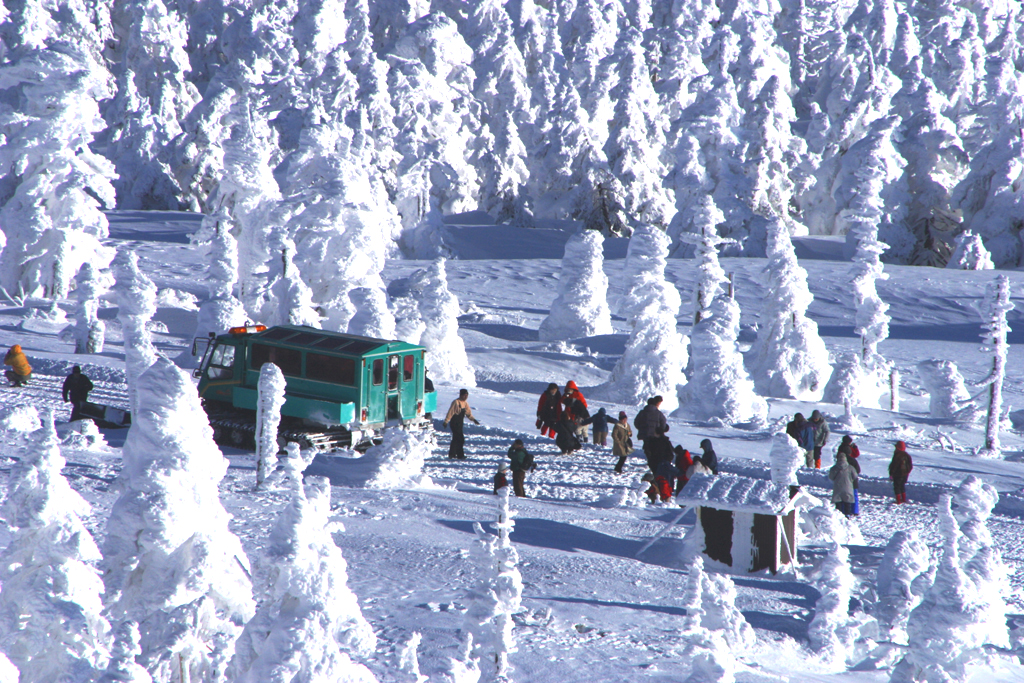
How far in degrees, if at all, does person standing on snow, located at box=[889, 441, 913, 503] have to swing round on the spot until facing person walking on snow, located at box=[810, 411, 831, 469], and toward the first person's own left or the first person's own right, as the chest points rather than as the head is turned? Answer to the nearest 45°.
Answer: approximately 45° to the first person's own left

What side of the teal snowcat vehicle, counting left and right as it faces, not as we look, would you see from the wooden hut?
back

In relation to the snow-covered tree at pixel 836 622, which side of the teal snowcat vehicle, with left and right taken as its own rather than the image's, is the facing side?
back

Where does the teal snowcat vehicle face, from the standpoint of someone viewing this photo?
facing away from the viewer and to the left of the viewer

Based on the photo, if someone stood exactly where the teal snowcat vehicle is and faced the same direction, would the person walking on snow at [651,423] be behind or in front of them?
behind

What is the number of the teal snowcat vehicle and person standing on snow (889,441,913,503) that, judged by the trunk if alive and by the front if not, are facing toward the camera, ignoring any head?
0

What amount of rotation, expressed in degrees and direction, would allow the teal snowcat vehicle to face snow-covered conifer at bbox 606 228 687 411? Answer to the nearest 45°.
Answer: approximately 90° to its right

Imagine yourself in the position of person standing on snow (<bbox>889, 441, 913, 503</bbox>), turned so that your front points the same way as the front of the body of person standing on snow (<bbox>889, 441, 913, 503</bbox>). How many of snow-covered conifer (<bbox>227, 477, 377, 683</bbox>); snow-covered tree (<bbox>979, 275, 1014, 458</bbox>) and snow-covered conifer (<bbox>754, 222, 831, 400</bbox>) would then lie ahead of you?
2
